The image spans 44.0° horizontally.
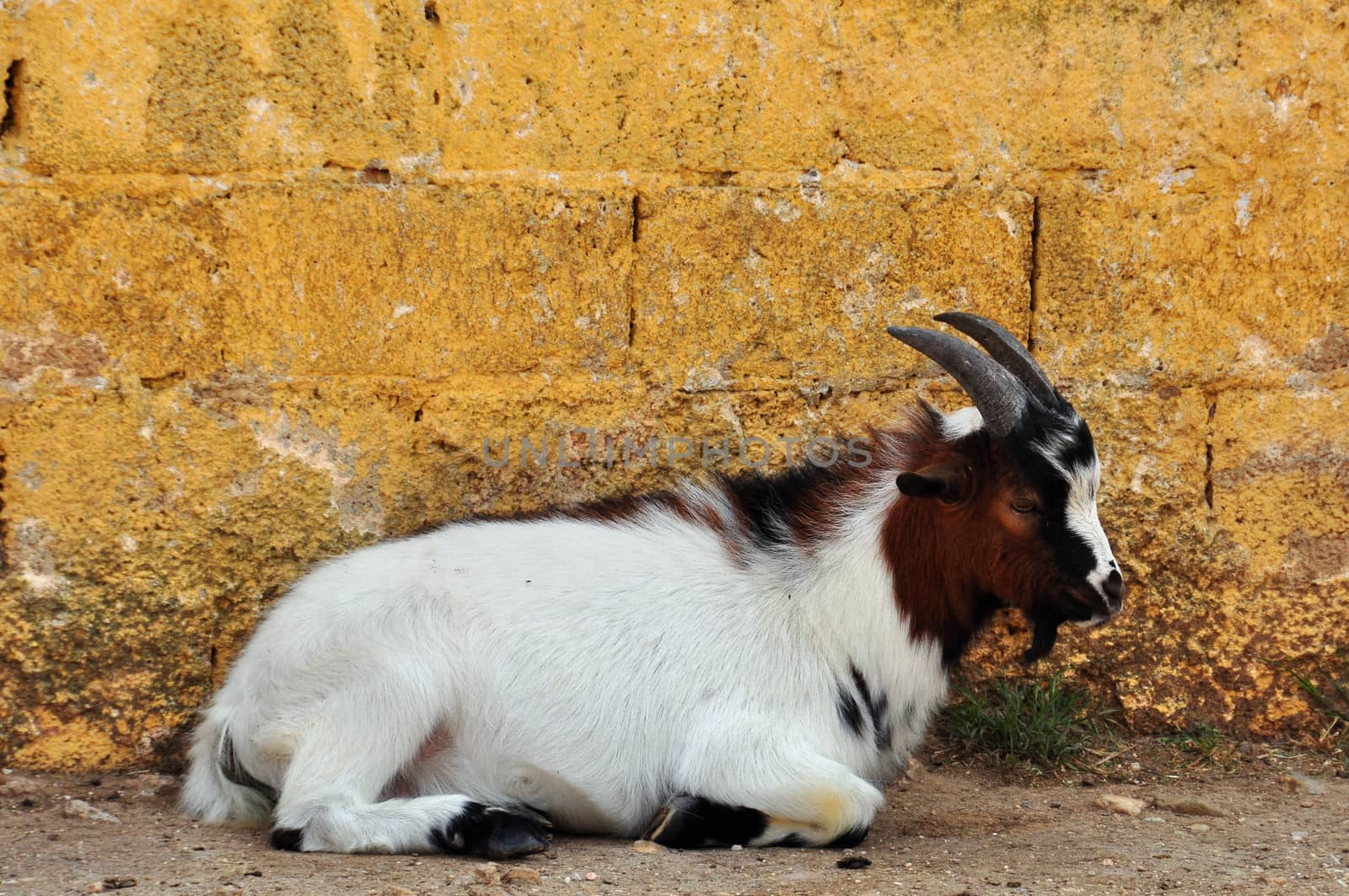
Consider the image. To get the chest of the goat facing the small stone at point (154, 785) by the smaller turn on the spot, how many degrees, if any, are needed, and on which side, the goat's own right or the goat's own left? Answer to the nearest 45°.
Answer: approximately 180°

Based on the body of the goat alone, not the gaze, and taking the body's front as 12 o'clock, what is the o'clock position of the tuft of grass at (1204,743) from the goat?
The tuft of grass is roughly at 11 o'clock from the goat.

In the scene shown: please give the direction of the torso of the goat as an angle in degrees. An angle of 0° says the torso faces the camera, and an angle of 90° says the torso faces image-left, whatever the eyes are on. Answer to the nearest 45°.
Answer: approximately 270°

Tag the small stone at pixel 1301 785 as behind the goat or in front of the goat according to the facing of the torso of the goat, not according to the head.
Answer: in front

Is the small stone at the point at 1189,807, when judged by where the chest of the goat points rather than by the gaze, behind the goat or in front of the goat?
in front

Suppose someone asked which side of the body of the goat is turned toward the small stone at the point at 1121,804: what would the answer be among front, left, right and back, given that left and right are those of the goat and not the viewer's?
front

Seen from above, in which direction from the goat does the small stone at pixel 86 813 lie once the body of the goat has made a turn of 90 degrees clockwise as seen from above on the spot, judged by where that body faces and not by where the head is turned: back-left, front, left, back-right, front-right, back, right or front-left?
right

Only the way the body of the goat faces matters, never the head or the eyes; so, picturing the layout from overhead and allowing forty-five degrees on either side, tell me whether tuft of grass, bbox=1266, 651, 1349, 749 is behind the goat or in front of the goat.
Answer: in front
